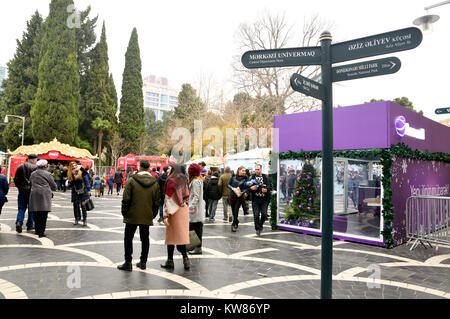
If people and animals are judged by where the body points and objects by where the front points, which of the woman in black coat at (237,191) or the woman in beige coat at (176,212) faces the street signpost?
the woman in black coat

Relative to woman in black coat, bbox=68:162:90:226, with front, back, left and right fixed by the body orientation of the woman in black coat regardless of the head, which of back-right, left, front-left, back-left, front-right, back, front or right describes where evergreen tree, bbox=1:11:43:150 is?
back

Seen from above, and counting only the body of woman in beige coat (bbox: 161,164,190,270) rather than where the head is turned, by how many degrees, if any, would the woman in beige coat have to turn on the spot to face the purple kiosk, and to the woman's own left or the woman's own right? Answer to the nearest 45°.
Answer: approximately 90° to the woman's own right

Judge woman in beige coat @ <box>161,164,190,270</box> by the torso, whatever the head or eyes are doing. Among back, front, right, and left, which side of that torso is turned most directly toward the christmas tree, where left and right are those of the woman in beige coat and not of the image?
right

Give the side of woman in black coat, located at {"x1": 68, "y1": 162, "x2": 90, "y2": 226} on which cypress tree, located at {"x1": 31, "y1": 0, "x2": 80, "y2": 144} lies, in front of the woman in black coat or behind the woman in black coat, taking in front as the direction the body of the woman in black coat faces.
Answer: behind

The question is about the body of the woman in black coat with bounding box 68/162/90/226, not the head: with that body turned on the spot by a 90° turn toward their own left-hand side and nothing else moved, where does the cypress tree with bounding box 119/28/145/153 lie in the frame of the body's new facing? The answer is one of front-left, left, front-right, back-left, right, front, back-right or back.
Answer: left

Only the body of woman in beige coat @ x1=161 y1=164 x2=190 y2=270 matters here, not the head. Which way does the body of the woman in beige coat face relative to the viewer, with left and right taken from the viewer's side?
facing away from the viewer and to the left of the viewer

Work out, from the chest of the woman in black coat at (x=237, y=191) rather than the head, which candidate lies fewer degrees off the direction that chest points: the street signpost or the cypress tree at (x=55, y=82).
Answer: the street signpost

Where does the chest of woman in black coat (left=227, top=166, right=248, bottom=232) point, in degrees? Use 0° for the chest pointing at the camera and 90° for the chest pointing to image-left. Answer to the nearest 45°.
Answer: approximately 0°

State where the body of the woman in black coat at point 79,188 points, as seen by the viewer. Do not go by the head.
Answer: toward the camera

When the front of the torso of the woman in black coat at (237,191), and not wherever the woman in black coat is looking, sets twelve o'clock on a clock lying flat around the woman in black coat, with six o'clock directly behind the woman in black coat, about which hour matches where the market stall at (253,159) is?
The market stall is roughly at 6 o'clock from the woman in black coat.

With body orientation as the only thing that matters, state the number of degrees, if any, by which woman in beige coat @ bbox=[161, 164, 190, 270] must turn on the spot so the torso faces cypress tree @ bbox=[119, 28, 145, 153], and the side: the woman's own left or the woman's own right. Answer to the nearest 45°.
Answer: approximately 45° to the woman's own right

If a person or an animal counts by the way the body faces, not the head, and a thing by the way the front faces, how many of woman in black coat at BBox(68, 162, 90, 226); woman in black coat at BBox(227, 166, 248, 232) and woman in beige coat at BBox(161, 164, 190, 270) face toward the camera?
2
